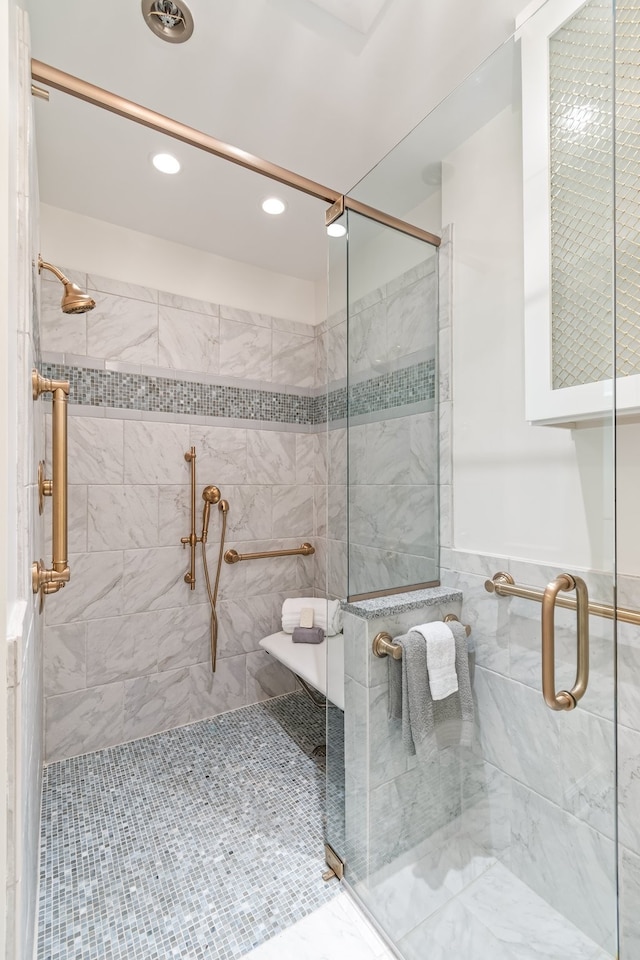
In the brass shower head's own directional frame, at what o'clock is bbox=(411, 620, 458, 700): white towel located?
The white towel is roughly at 1 o'clock from the brass shower head.

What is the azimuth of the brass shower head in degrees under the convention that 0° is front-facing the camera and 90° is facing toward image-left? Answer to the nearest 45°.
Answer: approximately 270°

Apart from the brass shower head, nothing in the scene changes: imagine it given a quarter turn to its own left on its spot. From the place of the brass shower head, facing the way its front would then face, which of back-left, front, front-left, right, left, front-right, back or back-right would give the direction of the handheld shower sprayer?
front-right

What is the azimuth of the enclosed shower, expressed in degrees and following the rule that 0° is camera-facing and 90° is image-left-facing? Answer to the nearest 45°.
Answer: approximately 315°
